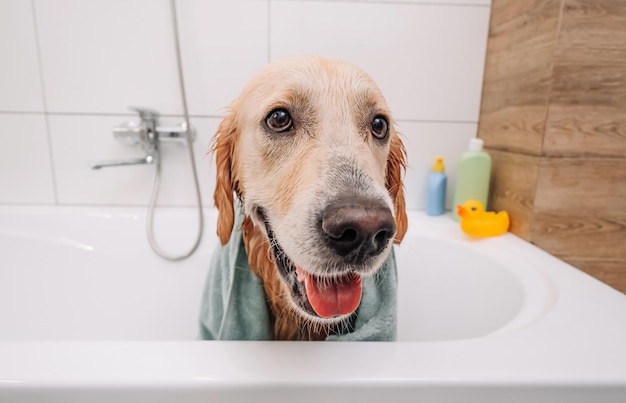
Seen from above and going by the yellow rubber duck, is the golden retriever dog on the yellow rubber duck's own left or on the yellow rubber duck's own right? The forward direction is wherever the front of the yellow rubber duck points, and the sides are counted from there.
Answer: on the yellow rubber duck's own left

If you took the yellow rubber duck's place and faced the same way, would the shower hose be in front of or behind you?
in front

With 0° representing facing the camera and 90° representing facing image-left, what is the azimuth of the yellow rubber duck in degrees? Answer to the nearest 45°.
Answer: approximately 90°
